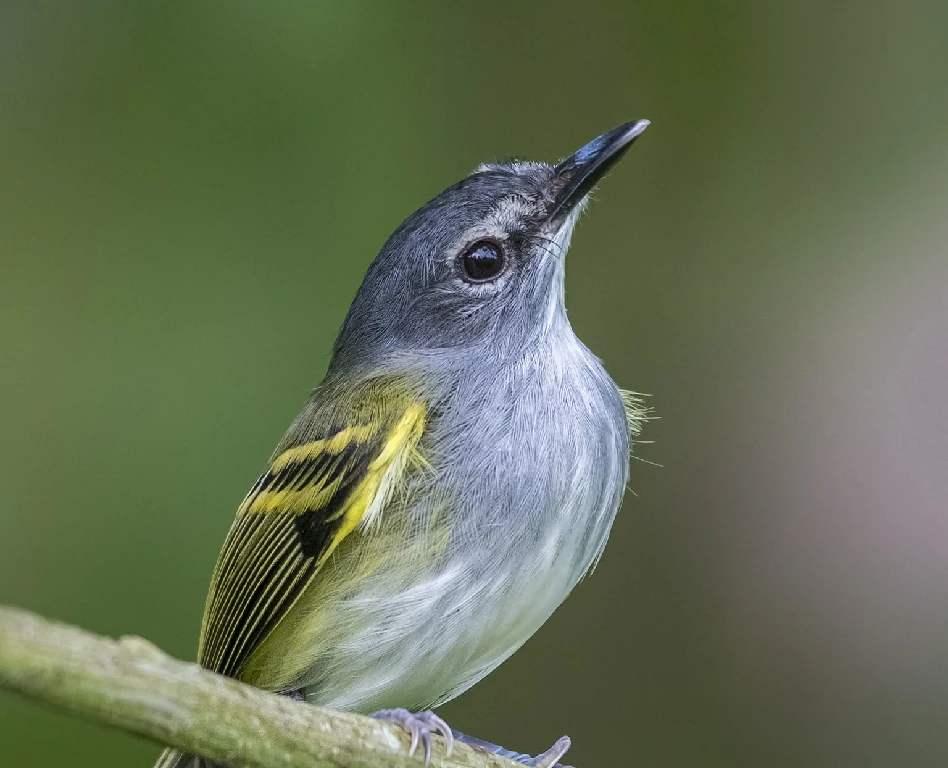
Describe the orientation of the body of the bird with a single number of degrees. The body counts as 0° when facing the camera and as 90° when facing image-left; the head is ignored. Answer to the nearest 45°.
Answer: approximately 315°
